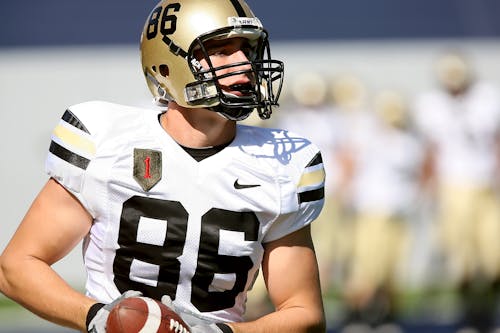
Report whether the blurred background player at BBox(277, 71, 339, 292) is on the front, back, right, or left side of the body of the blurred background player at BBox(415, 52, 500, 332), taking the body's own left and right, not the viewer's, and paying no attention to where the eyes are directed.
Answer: right

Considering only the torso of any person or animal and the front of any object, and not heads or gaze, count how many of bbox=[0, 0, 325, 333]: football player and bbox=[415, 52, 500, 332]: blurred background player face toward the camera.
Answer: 2

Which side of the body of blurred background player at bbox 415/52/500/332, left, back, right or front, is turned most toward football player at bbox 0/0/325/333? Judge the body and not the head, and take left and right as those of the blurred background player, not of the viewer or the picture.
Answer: front

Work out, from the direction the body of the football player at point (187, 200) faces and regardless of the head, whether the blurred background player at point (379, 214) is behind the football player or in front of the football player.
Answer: behind

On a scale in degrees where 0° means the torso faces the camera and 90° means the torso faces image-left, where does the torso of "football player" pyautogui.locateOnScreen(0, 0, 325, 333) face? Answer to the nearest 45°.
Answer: approximately 0°

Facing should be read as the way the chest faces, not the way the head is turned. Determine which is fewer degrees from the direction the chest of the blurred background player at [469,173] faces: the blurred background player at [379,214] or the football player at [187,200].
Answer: the football player

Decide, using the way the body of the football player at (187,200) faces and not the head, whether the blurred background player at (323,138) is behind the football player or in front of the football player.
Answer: behind
